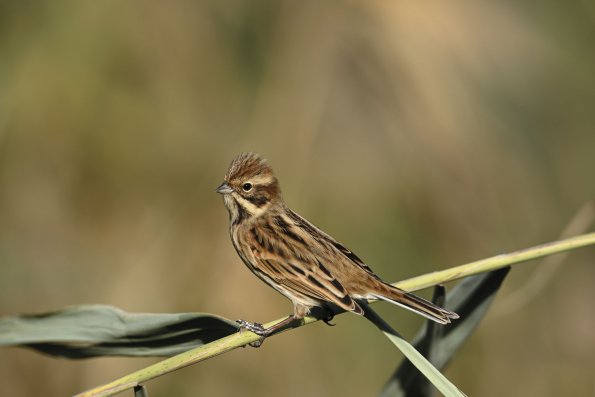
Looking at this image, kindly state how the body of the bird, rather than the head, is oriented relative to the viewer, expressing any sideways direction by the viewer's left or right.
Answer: facing to the left of the viewer

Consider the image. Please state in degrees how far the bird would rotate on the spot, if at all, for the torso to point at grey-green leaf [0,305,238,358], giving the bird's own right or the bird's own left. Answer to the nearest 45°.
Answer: approximately 45° to the bird's own left
